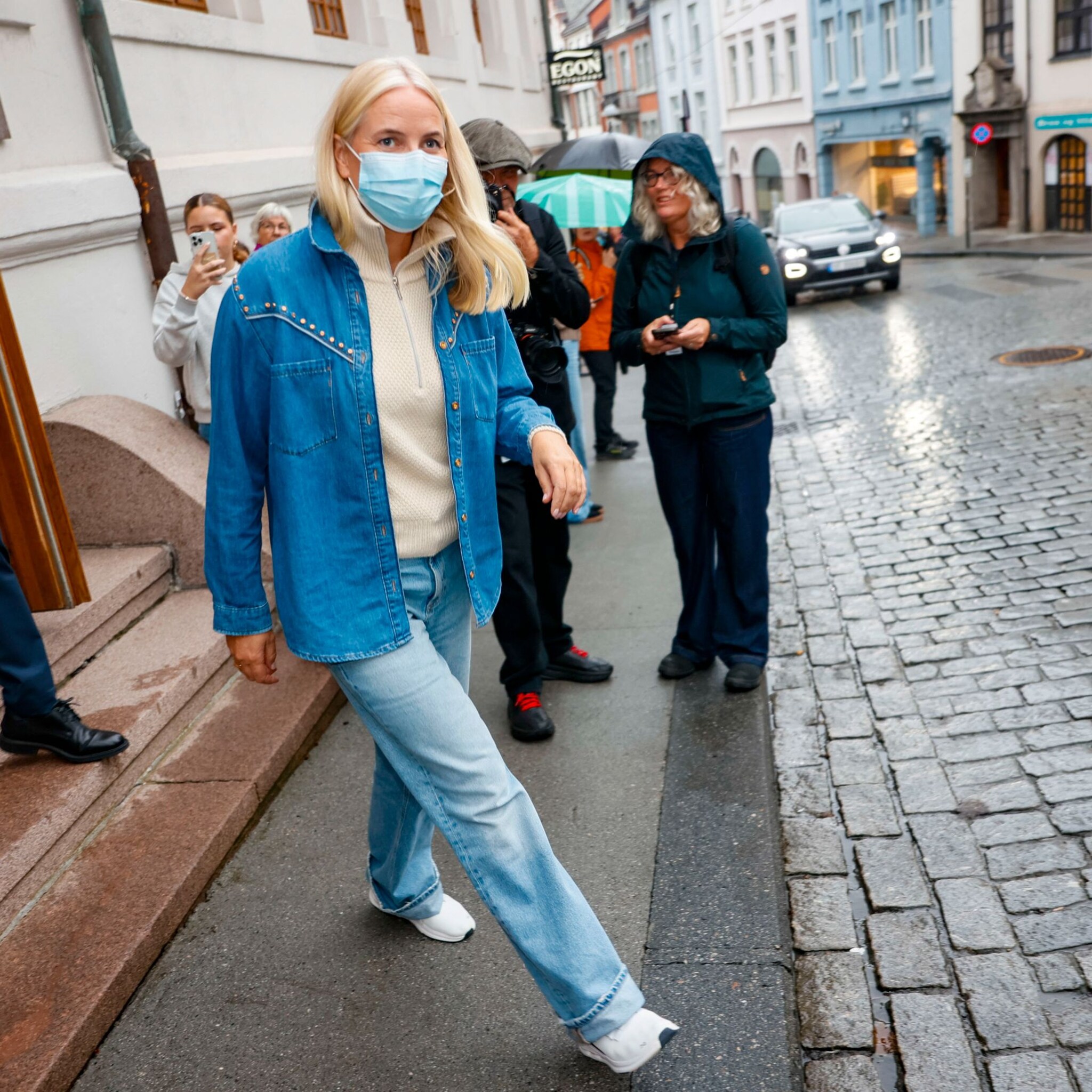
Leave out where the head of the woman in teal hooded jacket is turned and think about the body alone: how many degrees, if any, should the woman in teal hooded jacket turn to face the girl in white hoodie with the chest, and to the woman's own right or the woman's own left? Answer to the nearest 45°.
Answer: approximately 45° to the woman's own right

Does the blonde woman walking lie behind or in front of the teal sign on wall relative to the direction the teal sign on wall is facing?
in front

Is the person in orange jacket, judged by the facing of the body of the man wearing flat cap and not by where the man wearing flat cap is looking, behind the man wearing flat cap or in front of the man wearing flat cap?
behind

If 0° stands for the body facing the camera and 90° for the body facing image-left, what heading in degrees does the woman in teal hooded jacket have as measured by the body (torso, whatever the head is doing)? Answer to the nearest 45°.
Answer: approximately 45°

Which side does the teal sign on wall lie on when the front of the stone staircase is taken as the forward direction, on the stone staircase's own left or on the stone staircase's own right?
on the stone staircase's own left

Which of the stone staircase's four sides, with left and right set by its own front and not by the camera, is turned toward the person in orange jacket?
left

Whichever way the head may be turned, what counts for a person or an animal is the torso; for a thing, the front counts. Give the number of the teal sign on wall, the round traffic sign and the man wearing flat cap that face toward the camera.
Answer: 3

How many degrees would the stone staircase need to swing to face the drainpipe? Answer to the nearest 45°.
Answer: approximately 135° to its left

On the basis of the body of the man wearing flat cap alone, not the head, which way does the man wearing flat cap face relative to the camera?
toward the camera

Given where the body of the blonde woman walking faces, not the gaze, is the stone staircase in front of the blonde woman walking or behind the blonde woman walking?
behind

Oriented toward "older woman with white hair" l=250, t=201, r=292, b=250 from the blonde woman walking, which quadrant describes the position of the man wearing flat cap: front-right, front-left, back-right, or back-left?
front-right

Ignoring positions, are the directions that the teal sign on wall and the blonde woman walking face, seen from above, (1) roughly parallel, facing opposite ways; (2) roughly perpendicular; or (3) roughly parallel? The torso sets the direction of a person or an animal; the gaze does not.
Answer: roughly perpendicular

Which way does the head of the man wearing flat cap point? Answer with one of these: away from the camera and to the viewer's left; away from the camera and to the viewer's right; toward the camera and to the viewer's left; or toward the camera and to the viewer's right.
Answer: toward the camera and to the viewer's left

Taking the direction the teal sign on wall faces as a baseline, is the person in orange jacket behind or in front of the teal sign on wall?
in front

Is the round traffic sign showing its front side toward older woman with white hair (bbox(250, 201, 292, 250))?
yes

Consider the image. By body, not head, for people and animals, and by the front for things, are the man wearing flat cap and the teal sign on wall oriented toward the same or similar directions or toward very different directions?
same or similar directions
